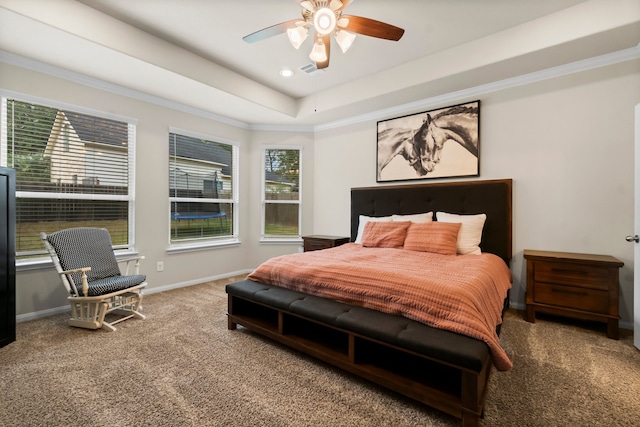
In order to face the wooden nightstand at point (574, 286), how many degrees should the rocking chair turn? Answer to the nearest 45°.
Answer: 0° — it already faces it

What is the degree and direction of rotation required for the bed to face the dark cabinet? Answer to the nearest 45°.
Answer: approximately 45° to its right

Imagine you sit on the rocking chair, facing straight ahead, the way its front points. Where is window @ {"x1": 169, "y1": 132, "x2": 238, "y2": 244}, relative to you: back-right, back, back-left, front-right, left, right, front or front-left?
left

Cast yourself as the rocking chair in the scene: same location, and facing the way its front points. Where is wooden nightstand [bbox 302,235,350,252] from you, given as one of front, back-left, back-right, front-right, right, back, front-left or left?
front-left

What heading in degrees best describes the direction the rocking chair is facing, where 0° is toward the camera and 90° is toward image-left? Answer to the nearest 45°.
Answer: approximately 315°

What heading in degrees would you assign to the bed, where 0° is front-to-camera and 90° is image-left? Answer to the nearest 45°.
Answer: approximately 45°

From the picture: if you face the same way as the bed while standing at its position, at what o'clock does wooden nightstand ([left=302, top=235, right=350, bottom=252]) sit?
The wooden nightstand is roughly at 4 o'clock from the bed.

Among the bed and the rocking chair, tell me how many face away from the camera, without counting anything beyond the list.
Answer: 0

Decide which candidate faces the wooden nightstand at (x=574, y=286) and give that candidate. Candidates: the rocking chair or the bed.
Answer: the rocking chair
